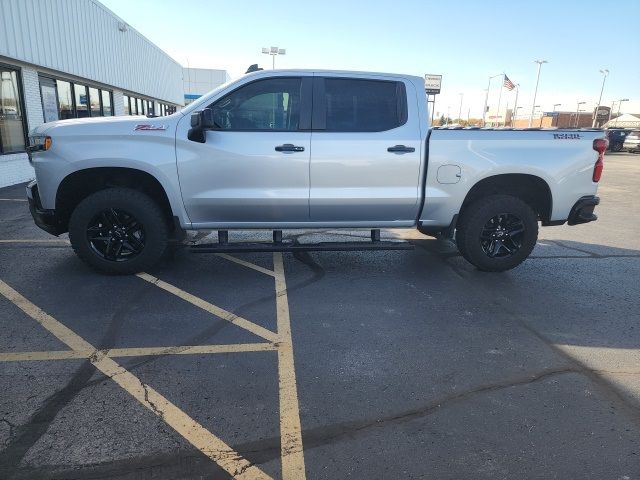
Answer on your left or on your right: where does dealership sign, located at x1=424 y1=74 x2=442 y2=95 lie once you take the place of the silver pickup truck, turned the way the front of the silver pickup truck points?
on your right

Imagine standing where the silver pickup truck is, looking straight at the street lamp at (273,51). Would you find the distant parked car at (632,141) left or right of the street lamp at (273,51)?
right

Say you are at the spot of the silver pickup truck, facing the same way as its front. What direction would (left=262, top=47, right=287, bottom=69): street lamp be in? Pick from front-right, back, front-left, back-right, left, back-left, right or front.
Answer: right

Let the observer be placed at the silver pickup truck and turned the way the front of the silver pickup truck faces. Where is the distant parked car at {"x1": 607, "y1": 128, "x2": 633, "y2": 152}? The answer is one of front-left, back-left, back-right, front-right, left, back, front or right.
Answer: back-right

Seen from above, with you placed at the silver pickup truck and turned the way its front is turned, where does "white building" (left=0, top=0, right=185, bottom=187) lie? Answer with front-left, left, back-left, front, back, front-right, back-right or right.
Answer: front-right

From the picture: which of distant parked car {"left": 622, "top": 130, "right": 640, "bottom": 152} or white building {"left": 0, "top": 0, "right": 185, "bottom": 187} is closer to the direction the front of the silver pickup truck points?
the white building

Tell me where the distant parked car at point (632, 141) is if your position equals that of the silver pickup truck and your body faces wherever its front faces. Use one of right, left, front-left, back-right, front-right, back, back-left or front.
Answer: back-right

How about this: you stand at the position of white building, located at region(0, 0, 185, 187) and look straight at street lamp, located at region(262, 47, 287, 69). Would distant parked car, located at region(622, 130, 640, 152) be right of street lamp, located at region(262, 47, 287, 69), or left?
right

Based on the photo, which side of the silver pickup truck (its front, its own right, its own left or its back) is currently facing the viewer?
left

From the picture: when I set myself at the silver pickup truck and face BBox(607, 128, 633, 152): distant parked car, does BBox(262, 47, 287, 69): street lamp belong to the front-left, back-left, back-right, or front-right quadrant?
front-left

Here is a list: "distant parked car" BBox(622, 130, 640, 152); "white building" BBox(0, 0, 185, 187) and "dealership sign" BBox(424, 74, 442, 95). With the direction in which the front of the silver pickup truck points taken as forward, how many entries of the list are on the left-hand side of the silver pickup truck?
0

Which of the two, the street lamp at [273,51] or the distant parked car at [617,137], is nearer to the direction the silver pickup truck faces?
the street lamp

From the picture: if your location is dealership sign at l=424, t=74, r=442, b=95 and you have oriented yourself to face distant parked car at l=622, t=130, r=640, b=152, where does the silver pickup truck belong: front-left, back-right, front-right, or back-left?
back-right
